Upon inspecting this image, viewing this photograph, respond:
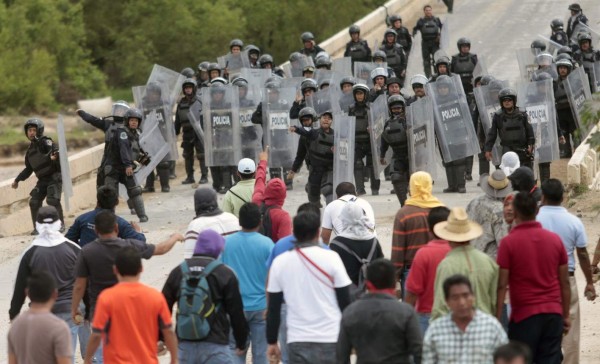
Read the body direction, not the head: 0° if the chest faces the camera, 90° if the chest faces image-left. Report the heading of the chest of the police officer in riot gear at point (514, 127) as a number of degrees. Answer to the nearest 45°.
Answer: approximately 0°

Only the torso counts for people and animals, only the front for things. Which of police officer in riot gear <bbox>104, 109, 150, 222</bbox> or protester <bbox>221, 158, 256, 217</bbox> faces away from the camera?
the protester

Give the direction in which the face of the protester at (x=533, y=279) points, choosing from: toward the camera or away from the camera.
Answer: away from the camera

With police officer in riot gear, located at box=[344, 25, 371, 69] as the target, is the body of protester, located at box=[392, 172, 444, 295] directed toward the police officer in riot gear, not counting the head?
yes

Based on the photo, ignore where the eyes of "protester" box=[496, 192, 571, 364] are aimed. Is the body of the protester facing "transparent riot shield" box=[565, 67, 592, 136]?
yes

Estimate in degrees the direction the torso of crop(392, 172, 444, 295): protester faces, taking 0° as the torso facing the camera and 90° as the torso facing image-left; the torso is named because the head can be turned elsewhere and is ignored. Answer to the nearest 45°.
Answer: approximately 180°

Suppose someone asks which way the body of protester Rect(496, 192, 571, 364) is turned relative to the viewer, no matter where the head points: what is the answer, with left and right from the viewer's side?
facing away from the viewer

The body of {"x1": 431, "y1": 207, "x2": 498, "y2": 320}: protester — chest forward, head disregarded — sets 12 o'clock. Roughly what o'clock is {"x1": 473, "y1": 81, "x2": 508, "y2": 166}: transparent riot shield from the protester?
The transparent riot shield is roughly at 12 o'clock from the protester.

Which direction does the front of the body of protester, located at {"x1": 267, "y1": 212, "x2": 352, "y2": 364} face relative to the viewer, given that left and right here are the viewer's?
facing away from the viewer

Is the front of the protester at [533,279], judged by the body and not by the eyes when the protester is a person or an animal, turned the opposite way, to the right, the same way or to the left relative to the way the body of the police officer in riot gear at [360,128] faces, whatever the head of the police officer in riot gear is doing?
the opposite way

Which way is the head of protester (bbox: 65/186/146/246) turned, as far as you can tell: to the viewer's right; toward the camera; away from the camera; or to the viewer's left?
away from the camera

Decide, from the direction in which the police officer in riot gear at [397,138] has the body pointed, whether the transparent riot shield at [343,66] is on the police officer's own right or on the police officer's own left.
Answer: on the police officer's own right
